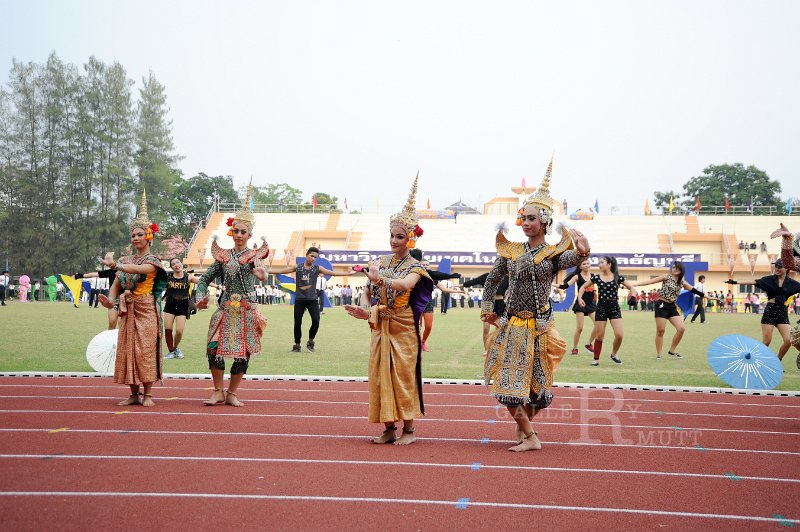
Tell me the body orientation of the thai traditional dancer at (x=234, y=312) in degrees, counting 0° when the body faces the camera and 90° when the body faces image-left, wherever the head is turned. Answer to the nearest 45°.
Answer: approximately 0°

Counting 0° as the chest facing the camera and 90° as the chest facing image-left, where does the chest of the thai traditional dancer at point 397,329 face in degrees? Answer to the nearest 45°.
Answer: approximately 45°

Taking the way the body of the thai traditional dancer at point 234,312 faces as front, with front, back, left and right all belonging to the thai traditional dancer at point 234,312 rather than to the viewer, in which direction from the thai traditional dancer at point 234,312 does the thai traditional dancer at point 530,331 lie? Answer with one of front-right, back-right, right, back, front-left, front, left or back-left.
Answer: front-left

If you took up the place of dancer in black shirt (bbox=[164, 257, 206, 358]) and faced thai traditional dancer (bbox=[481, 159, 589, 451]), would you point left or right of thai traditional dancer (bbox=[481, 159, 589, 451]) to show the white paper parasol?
right

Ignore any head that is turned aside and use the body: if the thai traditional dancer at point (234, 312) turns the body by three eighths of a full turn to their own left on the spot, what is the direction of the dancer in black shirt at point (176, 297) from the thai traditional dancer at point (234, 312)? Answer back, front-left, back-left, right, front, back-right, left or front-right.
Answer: front-left
